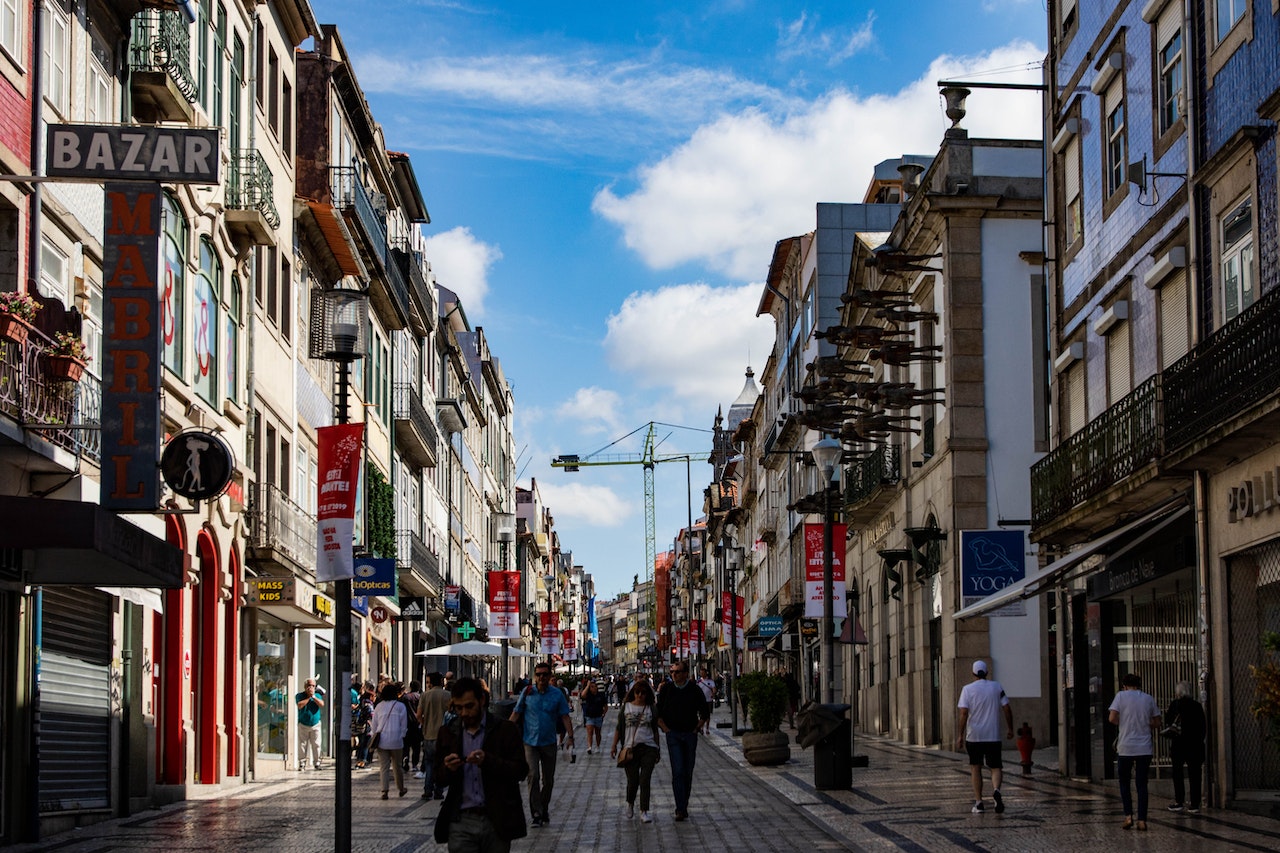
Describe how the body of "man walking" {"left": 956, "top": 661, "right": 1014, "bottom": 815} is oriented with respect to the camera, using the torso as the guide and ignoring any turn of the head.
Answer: away from the camera

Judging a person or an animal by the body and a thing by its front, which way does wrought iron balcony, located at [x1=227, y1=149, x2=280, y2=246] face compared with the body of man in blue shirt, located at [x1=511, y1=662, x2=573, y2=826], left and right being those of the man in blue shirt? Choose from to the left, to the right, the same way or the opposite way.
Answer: to the left

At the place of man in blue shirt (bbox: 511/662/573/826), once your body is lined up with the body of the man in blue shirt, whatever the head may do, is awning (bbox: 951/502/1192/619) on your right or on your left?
on your left

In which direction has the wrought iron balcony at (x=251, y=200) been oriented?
to the viewer's right

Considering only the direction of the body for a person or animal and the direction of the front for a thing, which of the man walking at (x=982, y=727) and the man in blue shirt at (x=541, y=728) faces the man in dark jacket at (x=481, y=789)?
the man in blue shirt

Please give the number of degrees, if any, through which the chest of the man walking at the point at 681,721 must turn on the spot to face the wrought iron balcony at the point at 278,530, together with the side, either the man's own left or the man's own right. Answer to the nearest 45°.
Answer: approximately 135° to the man's own right

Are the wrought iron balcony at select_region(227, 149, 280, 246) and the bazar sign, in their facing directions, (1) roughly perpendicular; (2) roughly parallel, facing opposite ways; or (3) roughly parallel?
roughly perpendicular

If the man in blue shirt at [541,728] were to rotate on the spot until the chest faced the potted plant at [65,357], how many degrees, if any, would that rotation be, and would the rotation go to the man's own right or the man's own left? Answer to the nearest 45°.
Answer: approximately 45° to the man's own right

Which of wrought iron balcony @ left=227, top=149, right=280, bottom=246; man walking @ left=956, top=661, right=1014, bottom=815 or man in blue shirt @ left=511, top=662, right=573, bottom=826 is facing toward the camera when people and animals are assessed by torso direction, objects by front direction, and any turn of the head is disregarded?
the man in blue shirt

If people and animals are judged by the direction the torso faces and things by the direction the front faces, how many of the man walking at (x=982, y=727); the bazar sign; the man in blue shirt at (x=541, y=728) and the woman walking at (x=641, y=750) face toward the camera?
3

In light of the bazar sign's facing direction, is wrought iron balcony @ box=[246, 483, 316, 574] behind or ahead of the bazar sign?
behind

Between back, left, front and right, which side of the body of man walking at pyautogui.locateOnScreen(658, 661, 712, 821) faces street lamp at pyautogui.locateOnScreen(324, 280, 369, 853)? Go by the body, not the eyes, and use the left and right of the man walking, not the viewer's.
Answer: front

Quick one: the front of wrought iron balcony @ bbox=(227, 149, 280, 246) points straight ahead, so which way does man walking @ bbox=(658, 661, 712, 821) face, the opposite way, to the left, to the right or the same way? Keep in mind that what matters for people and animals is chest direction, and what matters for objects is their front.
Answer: to the right

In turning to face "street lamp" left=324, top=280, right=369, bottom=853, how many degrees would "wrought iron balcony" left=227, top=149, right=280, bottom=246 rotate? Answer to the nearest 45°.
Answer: approximately 90° to its right

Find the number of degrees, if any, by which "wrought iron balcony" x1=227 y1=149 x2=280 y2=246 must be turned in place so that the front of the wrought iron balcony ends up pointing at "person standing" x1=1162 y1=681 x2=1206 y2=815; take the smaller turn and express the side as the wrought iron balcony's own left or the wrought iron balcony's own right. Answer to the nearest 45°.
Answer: approximately 45° to the wrought iron balcony's own right

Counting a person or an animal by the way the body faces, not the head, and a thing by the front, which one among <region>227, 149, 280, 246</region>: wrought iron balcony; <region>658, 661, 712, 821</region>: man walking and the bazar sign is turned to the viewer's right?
the wrought iron balcony

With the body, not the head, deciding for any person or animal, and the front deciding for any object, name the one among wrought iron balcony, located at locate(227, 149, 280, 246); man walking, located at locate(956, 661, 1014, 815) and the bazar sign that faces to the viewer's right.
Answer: the wrought iron balcony
